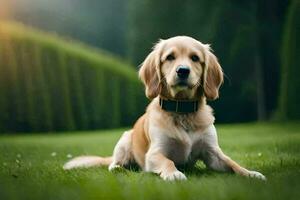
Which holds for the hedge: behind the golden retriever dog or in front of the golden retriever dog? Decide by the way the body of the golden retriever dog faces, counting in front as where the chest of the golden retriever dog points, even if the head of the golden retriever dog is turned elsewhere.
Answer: behind

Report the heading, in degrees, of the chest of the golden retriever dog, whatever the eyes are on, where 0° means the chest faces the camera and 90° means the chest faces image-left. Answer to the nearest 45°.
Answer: approximately 315°

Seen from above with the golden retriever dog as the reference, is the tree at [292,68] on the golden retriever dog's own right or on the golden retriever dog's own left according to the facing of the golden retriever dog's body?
on the golden retriever dog's own left

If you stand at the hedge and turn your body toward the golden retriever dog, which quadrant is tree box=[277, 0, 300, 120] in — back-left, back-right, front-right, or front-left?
front-left

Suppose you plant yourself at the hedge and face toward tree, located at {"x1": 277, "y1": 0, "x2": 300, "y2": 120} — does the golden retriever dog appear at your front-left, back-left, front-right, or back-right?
front-right

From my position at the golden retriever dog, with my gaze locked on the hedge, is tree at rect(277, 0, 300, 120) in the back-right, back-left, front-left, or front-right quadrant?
front-right
